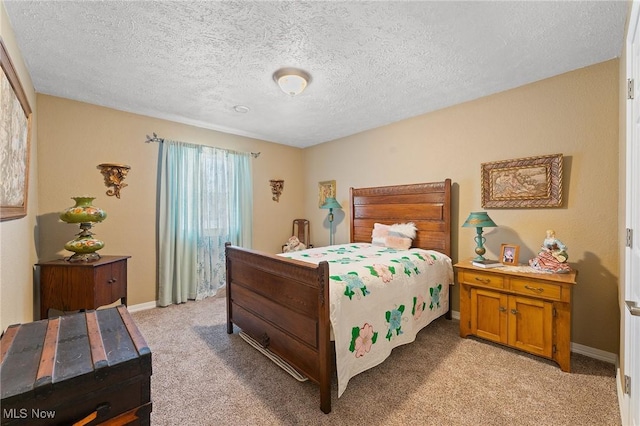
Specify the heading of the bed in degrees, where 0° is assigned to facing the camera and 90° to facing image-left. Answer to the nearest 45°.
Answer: approximately 45°

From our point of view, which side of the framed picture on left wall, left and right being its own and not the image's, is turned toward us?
right

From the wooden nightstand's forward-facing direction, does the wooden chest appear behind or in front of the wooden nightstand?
in front

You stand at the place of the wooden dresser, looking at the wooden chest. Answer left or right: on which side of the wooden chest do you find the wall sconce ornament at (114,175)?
right

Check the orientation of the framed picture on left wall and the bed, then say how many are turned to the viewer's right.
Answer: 1

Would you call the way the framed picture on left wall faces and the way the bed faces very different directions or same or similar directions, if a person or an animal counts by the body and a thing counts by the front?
very different directions

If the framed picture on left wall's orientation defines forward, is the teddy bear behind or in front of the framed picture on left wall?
in front

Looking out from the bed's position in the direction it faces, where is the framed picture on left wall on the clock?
The framed picture on left wall is roughly at 1 o'clock from the bed.
